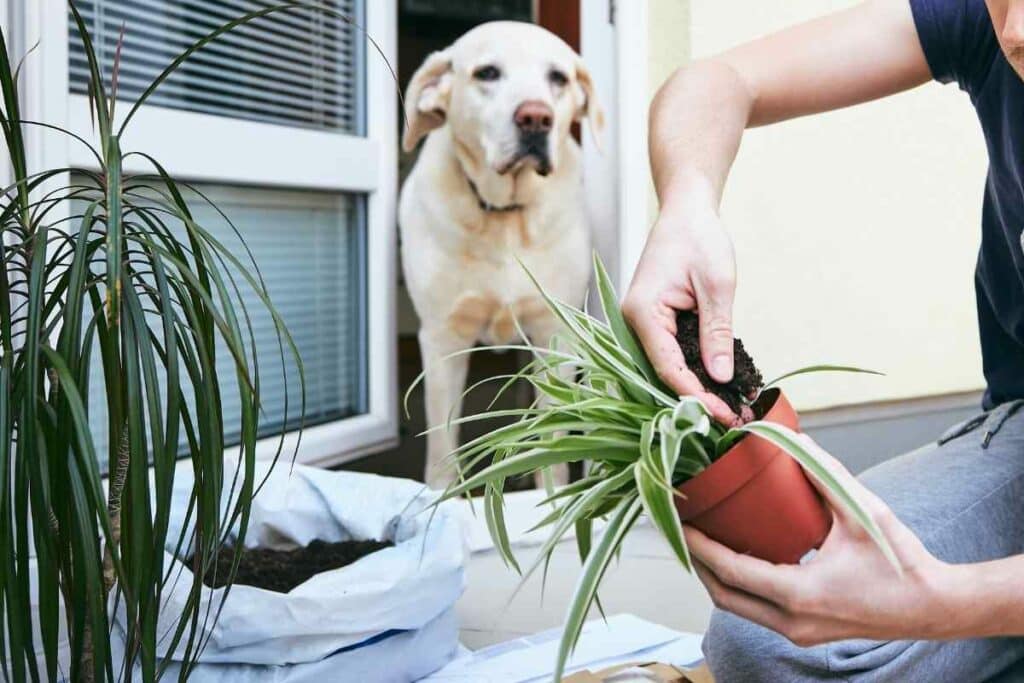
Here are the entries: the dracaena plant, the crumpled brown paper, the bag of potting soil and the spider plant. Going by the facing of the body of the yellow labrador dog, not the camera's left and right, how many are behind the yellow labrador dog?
0

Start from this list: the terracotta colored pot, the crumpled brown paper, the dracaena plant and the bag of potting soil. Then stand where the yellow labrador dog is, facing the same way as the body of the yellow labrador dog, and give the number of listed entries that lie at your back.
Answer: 0

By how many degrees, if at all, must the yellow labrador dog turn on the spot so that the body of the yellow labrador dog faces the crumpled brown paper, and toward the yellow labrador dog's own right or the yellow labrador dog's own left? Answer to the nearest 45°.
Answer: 0° — it already faces it

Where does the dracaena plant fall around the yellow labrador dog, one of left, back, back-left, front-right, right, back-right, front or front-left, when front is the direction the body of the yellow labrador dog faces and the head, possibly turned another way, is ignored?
front

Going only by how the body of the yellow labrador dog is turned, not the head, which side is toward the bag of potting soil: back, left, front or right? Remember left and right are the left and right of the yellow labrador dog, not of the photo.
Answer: front

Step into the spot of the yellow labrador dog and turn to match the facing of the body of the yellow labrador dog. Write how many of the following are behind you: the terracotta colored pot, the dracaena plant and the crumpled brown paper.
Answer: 0

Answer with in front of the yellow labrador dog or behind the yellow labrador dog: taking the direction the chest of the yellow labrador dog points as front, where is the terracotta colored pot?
in front

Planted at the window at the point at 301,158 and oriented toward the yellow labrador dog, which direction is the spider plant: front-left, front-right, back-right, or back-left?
front-right

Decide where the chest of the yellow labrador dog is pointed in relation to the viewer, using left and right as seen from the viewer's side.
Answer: facing the viewer

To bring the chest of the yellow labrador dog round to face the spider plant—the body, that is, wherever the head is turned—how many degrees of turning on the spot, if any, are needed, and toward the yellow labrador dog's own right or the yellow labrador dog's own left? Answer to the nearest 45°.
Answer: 0° — it already faces it
